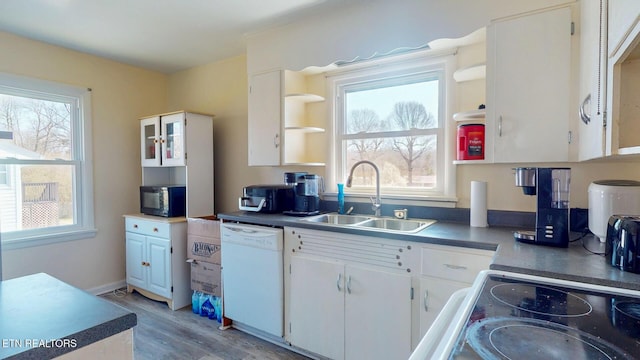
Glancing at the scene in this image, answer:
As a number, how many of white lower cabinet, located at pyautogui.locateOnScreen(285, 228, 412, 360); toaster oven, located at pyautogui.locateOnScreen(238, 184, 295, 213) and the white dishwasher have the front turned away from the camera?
0

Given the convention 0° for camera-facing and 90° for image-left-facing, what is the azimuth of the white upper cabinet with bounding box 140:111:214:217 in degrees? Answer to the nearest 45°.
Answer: approximately 45°

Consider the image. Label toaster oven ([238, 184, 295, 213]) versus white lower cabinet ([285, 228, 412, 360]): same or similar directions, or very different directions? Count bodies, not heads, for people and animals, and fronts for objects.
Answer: same or similar directions

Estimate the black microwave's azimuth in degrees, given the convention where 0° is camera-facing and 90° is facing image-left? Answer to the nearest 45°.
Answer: approximately 45°

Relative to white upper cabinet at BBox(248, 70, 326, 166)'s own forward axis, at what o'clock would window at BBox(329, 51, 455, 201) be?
The window is roughly at 8 o'clock from the white upper cabinet.

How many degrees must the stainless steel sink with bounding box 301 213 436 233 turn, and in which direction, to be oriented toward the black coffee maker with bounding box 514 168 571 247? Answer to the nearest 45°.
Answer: approximately 90° to its left

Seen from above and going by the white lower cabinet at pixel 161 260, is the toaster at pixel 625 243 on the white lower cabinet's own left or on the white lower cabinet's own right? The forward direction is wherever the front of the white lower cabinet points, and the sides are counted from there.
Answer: on the white lower cabinet's own left

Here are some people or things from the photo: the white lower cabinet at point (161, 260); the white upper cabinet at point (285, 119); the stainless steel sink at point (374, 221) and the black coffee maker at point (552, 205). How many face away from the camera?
0

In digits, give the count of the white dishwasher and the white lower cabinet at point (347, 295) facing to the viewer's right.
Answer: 0

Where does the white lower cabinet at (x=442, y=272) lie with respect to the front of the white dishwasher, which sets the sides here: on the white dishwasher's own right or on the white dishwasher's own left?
on the white dishwasher's own left

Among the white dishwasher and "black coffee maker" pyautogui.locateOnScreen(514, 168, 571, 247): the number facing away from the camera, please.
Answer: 0

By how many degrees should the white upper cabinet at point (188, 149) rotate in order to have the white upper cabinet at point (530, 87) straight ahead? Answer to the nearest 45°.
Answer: approximately 90° to its left

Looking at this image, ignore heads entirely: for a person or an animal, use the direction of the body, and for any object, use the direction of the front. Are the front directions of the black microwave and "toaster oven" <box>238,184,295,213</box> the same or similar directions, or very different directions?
same or similar directions

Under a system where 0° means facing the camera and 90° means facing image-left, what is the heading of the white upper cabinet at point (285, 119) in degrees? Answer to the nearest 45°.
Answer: approximately 45°

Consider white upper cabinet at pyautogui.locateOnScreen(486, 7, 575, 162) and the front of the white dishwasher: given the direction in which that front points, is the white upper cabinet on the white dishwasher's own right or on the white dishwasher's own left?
on the white dishwasher's own left
